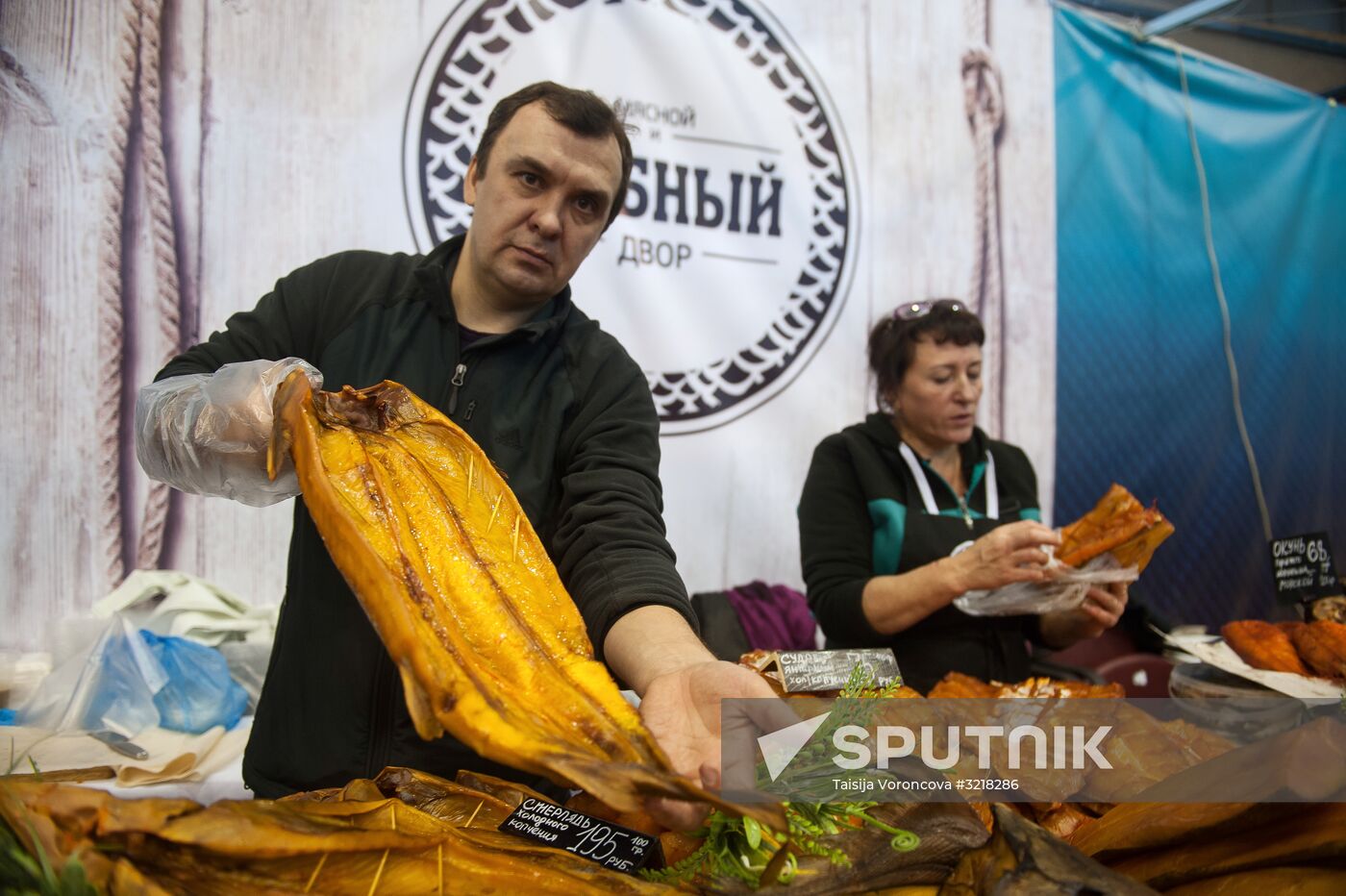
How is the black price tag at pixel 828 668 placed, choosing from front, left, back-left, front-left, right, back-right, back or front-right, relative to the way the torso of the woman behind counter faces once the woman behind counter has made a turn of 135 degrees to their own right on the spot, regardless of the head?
left

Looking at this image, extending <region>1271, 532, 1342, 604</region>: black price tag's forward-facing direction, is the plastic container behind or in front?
in front

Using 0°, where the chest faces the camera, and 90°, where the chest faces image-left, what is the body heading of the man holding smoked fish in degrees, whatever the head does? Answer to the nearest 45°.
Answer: approximately 0°

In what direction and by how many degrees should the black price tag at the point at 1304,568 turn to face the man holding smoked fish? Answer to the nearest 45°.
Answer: approximately 45° to its right

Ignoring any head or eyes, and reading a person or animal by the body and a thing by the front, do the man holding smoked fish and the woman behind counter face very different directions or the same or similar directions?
same or similar directions

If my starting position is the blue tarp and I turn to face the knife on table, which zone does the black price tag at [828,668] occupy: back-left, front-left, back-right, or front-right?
front-left

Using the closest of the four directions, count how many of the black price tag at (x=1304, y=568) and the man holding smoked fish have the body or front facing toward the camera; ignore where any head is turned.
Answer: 2

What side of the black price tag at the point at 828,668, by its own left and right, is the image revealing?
front

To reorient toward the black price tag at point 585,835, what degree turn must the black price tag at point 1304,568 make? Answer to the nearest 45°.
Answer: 0° — it already faces it

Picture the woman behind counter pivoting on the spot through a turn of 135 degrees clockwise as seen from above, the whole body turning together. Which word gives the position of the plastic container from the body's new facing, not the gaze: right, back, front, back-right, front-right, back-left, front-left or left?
back-left

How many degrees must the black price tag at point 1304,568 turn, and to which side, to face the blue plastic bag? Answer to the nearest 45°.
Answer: approximately 45° to its right

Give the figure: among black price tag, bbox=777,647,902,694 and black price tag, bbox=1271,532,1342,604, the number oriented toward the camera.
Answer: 2

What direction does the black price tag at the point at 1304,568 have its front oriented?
toward the camera

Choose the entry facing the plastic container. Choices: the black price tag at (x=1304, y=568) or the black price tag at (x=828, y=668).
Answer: the black price tag at (x=1304, y=568)
